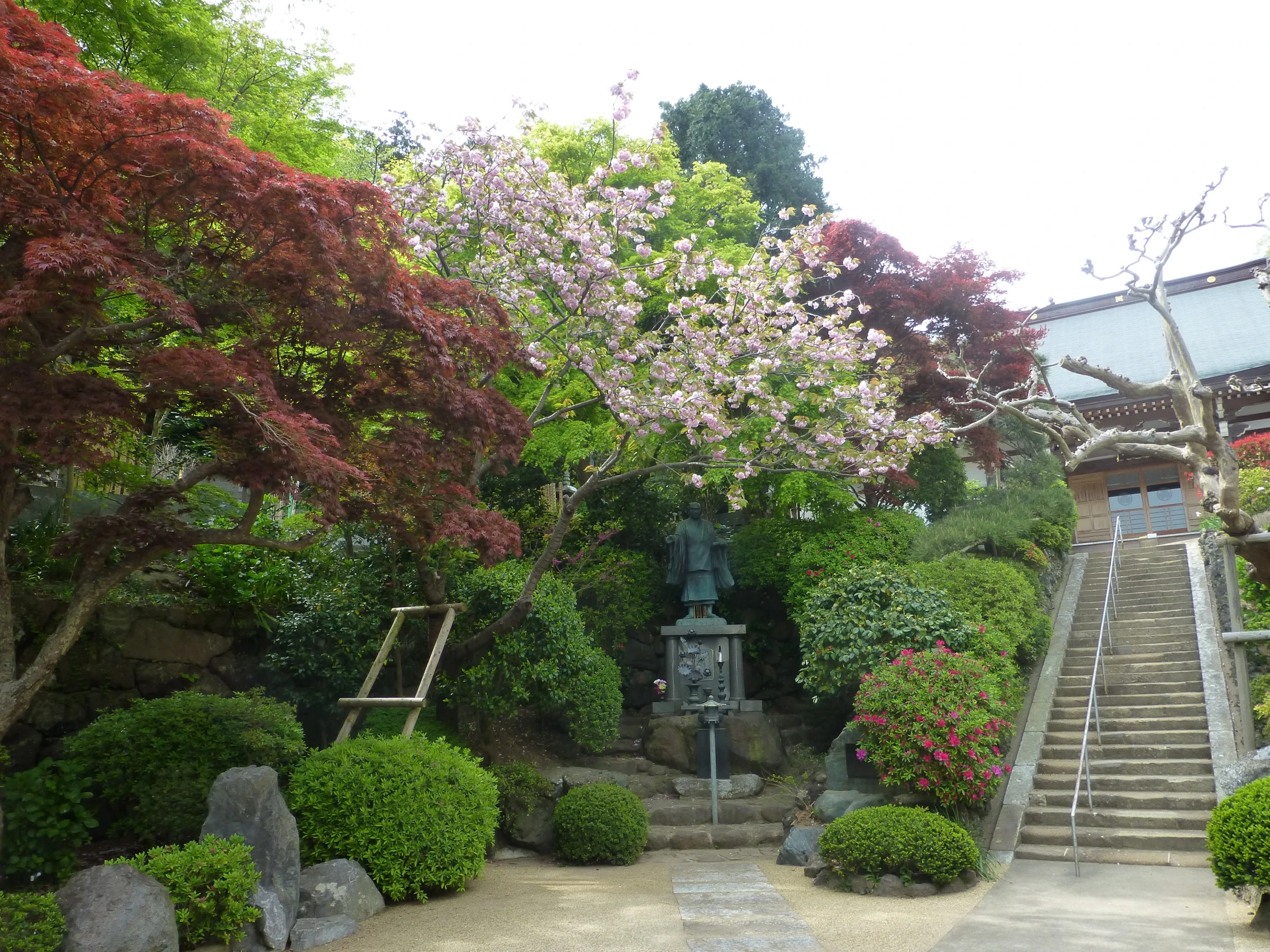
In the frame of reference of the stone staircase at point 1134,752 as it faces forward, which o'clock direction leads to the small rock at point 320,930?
The small rock is roughly at 1 o'clock from the stone staircase.

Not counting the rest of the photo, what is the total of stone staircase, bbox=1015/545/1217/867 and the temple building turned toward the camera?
2

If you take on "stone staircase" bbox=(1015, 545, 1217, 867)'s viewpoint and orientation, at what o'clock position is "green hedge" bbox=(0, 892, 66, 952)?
The green hedge is roughly at 1 o'clock from the stone staircase.

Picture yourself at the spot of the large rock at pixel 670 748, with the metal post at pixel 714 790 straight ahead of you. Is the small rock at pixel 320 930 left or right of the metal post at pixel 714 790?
right

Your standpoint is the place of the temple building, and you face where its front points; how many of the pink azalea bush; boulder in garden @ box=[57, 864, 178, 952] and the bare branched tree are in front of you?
3

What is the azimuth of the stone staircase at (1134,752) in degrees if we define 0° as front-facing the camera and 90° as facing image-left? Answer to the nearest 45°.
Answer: approximately 0°

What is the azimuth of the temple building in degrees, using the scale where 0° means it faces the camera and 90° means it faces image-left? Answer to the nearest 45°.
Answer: approximately 0°
